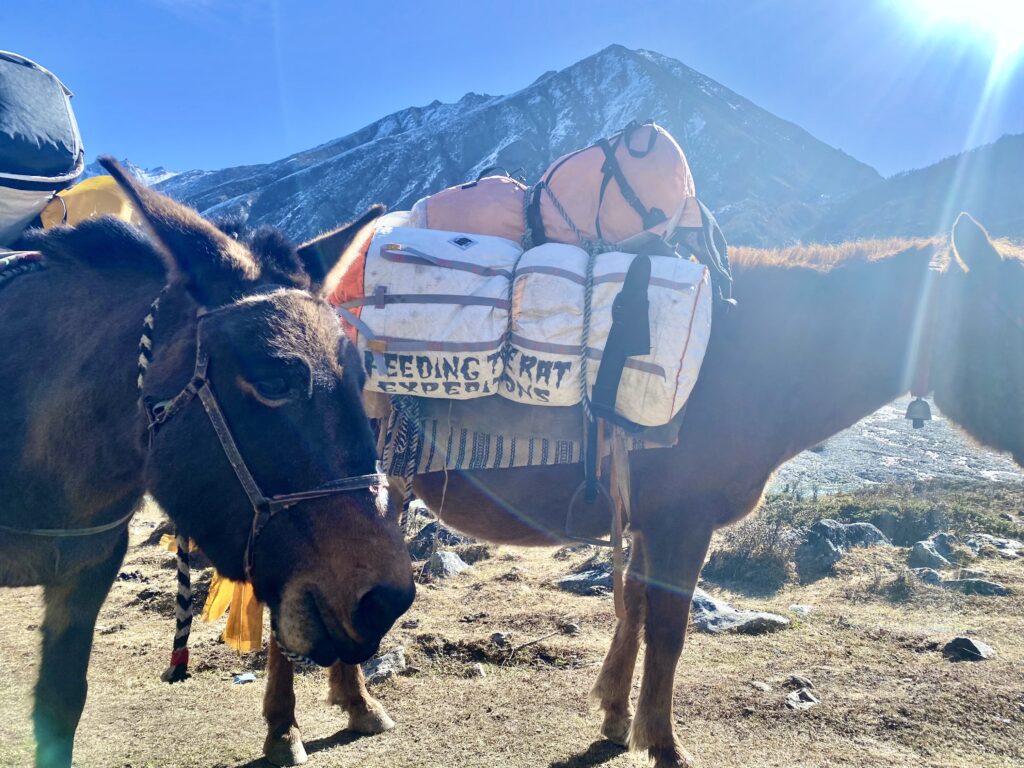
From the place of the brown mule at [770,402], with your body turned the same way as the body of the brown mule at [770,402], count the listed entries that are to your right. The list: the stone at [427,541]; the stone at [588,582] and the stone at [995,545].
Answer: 0

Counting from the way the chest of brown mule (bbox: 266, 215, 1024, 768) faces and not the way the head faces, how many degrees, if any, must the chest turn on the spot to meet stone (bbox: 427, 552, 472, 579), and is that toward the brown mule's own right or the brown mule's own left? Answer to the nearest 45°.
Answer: approximately 135° to the brown mule's own left

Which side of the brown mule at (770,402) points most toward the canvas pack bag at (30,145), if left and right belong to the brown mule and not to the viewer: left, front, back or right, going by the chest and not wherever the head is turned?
back

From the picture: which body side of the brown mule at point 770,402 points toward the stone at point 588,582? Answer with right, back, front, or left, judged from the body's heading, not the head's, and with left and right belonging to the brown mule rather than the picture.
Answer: left

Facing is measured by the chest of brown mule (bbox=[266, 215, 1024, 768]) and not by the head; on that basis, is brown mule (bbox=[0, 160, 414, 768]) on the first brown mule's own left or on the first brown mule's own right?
on the first brown mule's own right

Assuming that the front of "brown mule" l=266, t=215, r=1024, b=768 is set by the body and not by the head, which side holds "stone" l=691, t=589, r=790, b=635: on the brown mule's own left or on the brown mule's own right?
on the brown mule's own left

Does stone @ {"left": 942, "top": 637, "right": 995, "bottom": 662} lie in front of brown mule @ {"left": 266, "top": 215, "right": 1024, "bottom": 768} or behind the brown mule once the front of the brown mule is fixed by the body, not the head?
in front

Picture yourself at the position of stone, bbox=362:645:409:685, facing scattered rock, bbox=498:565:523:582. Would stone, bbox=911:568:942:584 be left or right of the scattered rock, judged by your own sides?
right

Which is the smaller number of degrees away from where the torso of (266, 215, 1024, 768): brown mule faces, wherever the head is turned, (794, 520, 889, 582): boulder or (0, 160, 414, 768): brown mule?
the boulder

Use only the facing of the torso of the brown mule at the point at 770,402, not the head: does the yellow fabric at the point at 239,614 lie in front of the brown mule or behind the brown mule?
behind

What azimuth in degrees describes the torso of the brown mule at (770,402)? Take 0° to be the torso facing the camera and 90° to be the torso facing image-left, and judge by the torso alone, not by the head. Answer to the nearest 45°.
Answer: approximately 270°

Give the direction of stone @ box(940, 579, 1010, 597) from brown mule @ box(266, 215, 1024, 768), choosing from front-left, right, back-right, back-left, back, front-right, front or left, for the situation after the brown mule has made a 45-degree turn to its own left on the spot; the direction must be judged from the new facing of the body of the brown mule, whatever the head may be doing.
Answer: front

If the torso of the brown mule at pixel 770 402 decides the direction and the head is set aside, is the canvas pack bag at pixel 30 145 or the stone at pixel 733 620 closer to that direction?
the stone

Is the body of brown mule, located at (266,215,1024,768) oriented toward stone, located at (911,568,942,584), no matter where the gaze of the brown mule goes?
no

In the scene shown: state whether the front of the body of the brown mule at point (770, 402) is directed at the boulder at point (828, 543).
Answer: no
